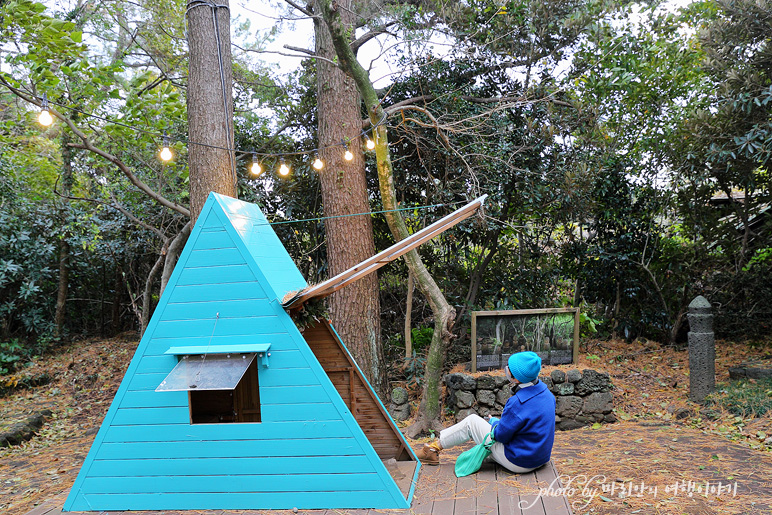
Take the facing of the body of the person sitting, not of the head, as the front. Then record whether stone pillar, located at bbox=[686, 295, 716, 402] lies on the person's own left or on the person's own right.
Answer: on the person's own right

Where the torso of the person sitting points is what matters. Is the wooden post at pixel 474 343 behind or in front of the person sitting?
in front

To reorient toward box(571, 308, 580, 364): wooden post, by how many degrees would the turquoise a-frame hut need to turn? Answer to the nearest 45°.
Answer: approximately 45° to its left

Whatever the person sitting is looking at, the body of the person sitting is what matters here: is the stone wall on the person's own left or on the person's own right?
on the person's own right

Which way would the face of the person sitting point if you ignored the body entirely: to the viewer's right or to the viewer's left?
to the viewer's left

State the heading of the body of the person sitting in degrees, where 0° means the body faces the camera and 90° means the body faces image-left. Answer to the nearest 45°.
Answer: approximately 135°

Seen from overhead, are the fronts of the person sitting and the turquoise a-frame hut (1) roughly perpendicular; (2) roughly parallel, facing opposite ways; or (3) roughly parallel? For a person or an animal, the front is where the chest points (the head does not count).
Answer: roughly perpendicular
